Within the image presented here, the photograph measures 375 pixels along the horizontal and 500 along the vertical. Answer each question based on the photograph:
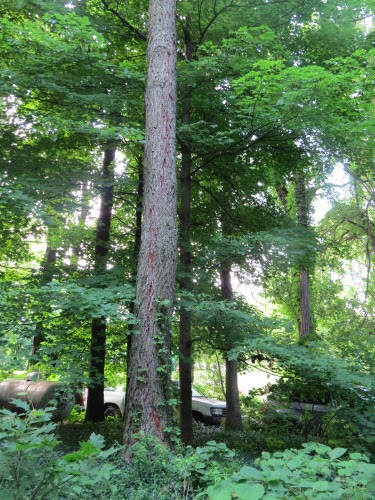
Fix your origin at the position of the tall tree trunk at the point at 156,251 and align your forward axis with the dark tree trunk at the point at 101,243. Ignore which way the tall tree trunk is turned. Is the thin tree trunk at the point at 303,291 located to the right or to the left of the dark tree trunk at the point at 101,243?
right

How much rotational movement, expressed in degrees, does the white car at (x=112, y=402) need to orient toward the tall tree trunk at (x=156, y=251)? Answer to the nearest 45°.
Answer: approximately 90° to its right

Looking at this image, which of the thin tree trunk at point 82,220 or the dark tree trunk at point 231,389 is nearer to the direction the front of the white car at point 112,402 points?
the dark tree trunk

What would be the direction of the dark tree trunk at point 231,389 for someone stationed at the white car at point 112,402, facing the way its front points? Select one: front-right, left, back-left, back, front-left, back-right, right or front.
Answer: front-right

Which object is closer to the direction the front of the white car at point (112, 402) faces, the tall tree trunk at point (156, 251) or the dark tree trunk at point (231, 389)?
the dark tree trunk

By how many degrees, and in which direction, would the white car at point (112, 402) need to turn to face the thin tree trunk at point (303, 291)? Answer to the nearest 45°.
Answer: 0° — it already faces it

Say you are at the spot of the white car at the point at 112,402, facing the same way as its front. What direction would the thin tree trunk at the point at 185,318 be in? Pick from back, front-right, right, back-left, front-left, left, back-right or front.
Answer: right

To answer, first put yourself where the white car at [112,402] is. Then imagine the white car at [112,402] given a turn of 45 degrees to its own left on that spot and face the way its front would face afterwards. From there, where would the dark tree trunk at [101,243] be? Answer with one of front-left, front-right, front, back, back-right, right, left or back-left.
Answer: back-right

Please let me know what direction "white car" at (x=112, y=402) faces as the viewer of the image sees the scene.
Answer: facing to the right of the viewer
